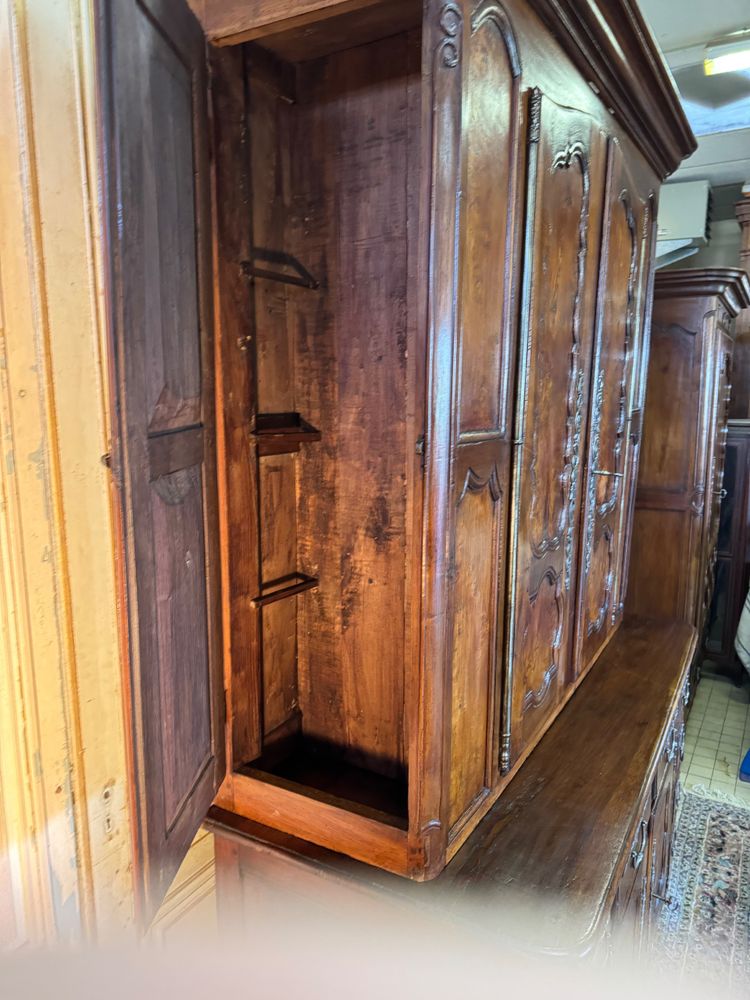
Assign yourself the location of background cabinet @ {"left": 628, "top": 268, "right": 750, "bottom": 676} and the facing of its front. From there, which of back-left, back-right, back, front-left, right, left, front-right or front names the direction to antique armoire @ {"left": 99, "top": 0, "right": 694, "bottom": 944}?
right

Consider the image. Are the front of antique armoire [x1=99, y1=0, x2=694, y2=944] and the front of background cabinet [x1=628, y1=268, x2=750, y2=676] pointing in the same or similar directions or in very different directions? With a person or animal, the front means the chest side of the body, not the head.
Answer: same or similar directions

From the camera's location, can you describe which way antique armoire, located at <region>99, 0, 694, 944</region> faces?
facing the viewer and to the right of the viewer

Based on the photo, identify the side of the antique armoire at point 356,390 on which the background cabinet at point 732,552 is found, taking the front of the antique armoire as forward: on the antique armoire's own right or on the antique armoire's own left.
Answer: on the antique armoire's own left

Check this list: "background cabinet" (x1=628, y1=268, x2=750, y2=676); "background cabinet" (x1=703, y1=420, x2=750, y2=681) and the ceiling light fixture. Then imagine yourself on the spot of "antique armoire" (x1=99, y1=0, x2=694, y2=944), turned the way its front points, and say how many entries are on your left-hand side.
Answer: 3

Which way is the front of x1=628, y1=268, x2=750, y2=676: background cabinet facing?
to the viewer's right

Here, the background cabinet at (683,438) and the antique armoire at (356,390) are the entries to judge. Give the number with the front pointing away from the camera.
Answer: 0

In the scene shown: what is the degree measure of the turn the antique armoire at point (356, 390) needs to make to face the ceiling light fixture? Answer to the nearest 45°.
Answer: approximately 90° to its left

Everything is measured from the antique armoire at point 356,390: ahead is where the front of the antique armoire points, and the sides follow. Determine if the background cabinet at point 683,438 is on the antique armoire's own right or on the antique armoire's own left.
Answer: on the antique armoire's own left
